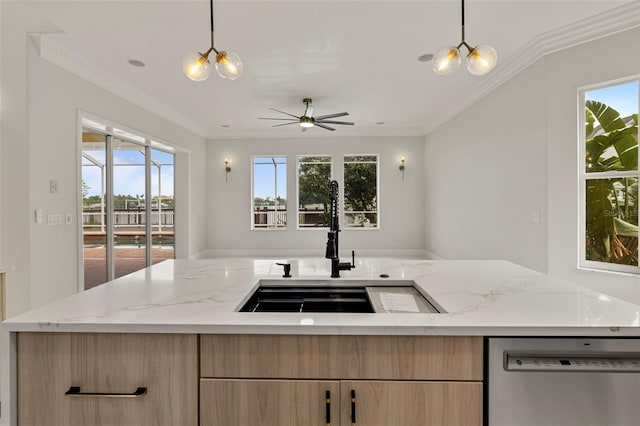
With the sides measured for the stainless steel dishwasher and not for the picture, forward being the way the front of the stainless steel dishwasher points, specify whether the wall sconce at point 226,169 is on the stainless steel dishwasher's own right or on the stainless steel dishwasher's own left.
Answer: on the stainless steel dishwasher's own right

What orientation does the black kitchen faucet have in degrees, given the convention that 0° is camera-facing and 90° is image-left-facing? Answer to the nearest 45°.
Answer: approximately 0°

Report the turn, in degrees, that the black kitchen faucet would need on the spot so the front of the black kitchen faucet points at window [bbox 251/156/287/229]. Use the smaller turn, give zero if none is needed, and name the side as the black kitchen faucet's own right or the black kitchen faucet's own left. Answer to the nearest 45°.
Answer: approximately 180°

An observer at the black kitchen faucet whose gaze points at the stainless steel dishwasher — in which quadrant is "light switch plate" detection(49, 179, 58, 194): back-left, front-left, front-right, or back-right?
back-right

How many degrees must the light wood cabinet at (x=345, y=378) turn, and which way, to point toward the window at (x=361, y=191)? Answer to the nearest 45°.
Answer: approximately 180°

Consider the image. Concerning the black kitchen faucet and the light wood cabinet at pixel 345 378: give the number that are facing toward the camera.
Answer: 2

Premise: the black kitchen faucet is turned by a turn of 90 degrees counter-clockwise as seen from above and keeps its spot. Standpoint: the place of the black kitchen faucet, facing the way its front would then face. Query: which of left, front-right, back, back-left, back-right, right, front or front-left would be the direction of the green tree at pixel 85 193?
back-left
